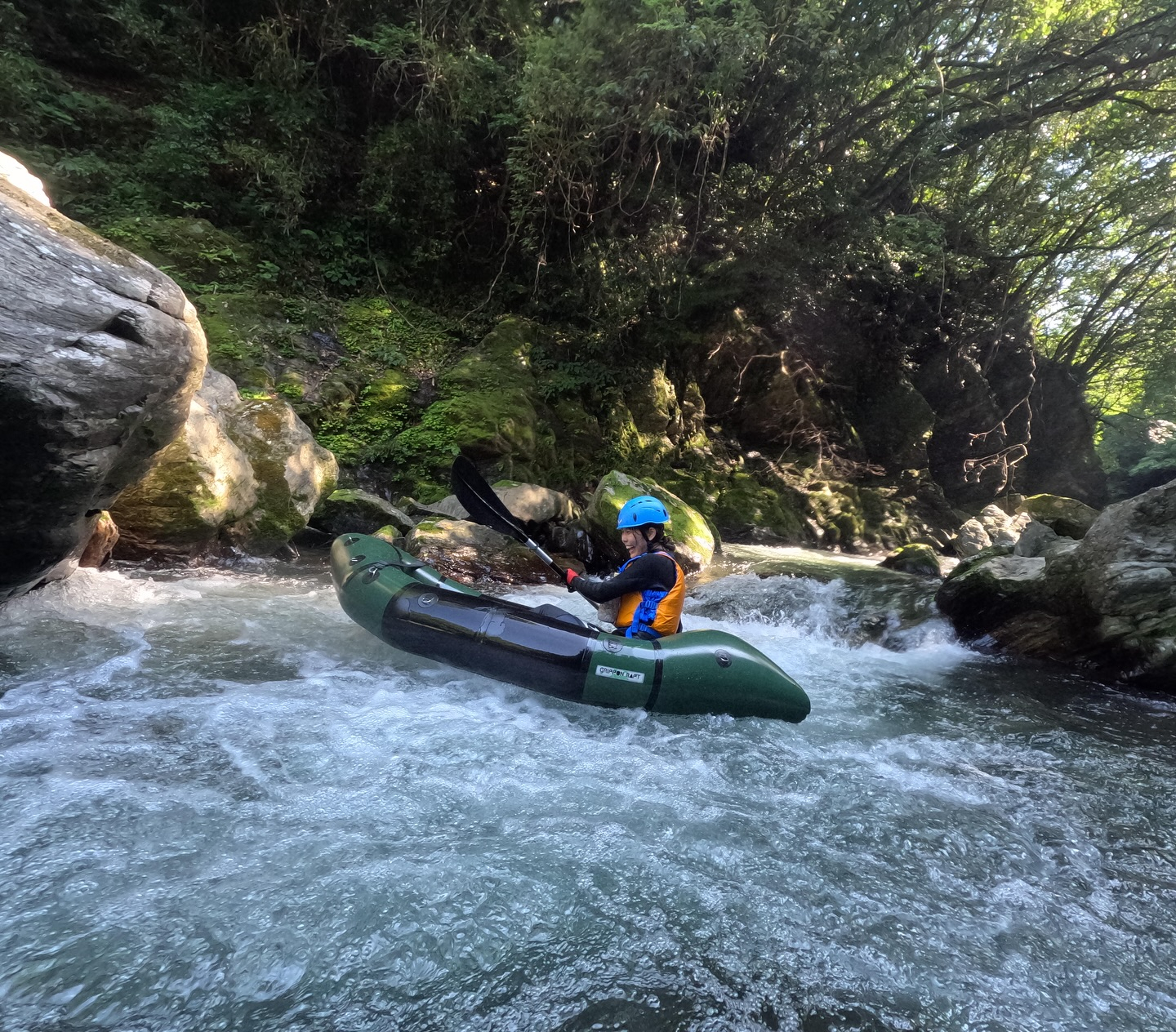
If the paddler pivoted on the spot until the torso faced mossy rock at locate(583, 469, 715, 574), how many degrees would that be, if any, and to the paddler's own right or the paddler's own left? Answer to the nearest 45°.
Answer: approximately 90° to the paddler's own right

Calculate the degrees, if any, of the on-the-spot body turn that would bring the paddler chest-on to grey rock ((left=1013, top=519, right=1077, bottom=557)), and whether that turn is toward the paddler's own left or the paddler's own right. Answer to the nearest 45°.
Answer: approximately 135° to the paddler's own right

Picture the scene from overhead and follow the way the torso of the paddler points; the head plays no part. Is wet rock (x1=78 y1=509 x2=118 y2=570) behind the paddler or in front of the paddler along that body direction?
in front

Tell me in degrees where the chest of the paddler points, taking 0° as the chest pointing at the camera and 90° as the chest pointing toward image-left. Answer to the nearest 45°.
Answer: approximately 90°

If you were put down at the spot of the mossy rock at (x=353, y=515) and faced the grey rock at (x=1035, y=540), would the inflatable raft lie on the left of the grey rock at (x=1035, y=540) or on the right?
right

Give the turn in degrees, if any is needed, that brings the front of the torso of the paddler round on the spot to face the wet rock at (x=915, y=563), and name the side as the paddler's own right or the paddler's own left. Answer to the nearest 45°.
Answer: approximately 135° to the paddler's own right

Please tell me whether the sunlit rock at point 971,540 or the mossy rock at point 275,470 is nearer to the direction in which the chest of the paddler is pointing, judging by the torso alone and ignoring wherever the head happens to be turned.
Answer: the mossy rock

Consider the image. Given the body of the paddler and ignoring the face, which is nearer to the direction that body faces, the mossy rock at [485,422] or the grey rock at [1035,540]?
the mossy rock

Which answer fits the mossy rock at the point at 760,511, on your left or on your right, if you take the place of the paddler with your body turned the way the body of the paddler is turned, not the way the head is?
on your right

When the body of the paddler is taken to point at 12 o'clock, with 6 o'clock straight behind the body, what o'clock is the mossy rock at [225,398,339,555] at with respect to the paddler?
The mossy rock is roughly at 1 o'clock from the paddler.

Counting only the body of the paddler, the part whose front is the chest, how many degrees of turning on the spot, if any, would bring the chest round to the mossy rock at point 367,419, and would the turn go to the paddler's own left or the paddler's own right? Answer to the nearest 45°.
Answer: approximately 45° to the paddler's own right

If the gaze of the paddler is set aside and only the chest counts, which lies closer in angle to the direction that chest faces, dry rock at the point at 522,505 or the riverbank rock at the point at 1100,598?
the dry rock

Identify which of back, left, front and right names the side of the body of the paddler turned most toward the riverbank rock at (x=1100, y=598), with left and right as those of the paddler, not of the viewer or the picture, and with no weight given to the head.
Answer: back
